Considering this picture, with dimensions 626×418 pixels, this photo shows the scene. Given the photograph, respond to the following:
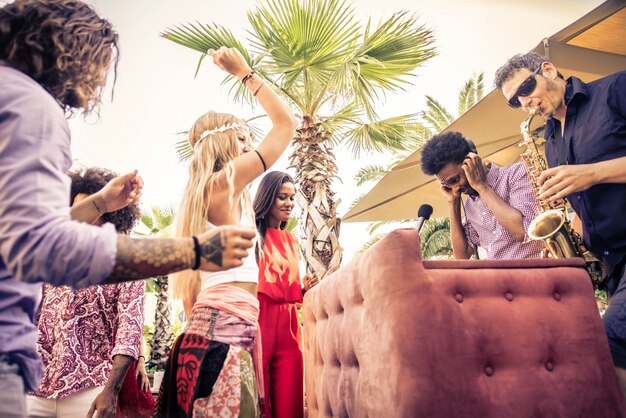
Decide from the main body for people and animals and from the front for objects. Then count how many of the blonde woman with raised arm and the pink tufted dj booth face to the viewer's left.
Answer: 0

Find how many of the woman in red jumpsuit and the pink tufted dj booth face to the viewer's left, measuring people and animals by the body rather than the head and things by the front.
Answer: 0

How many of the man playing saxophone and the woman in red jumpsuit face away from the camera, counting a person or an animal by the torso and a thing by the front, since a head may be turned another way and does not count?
0

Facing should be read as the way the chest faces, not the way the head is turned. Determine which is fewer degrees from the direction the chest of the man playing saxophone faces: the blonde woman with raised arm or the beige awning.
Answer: the blonde woman with raised arm

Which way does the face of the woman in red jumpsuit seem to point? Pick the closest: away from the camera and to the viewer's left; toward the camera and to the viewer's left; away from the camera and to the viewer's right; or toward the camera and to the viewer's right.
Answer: toward the camera and to the viewer's right

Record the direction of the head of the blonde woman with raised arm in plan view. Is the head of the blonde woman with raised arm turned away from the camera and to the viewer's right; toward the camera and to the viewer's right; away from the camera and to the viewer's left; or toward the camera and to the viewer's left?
away from the camera and to the viewer's right

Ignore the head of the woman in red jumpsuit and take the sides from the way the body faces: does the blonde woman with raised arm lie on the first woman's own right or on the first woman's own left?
on the first woman's own right

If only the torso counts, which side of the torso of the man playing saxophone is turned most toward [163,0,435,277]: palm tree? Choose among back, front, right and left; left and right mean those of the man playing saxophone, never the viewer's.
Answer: right

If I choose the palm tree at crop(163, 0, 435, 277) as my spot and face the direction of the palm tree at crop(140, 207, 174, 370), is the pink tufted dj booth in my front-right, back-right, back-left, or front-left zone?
back-left
